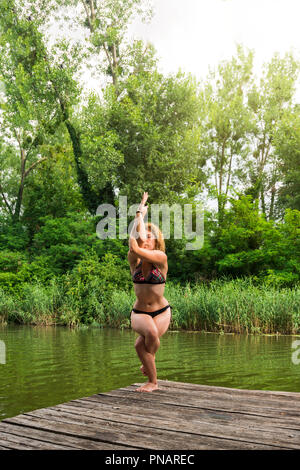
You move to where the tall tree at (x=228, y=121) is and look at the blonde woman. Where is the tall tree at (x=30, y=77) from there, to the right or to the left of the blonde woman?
right

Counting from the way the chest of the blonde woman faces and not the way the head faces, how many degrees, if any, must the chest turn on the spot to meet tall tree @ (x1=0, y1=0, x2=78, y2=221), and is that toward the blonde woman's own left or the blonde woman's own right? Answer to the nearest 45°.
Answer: approximately 135° to the blonde woman's own right

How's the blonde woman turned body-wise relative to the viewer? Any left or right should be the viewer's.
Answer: facing the viewer and to the left of the viewer

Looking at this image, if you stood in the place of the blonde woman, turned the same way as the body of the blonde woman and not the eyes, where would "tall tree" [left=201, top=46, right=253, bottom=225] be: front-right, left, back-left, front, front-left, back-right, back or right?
back-right

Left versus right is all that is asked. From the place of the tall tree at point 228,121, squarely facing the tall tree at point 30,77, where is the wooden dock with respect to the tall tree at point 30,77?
left

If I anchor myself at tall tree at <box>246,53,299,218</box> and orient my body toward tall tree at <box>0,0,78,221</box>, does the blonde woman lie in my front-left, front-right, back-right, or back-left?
front-left
